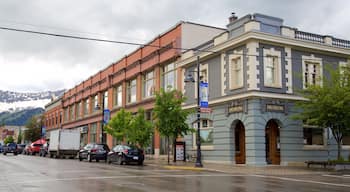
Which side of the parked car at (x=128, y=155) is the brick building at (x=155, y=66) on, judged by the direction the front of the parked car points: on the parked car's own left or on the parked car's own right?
on the parked car's own right

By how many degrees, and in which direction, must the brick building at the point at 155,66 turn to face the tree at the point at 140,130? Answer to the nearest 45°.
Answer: approximately 45° to its left

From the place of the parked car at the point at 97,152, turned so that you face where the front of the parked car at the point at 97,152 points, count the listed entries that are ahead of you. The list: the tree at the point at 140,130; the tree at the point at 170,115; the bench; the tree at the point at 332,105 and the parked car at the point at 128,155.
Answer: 0

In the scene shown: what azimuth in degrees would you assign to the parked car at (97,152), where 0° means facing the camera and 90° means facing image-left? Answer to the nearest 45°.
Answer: approximately 135°

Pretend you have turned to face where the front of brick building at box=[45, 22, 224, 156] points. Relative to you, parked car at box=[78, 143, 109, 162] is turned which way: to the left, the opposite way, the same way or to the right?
to the right

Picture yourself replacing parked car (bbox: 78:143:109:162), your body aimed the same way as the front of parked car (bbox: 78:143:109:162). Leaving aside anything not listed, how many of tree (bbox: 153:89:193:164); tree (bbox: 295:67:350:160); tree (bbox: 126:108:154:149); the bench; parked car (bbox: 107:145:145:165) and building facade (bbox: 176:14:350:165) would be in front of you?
0

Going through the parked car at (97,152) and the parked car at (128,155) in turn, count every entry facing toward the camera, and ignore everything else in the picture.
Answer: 0

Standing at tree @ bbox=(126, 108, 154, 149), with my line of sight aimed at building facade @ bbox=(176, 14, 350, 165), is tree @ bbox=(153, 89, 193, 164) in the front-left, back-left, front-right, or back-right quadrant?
front-right

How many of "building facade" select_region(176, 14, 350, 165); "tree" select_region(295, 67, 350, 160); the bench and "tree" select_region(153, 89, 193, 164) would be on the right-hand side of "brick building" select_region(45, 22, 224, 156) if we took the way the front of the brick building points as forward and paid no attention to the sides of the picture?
0

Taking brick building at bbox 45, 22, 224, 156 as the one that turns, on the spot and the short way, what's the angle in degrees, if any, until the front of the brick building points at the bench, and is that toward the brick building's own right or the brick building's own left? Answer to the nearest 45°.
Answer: approximately 90° to the brick building's own left

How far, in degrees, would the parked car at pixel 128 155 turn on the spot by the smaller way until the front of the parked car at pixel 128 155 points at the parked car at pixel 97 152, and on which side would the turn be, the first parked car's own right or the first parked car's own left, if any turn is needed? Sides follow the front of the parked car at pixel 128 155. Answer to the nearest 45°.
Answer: approximately 45° to the first parked car's own right

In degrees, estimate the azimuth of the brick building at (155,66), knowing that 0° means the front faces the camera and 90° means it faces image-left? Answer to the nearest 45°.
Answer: approximately 45°

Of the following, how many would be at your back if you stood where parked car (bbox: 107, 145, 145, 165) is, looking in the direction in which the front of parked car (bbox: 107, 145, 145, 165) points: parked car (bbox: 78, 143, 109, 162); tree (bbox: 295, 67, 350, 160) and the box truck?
1

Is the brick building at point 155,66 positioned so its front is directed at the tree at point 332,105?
no

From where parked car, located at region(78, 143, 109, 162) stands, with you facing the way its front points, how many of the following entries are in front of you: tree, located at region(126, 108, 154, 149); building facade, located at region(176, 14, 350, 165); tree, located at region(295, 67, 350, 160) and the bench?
0

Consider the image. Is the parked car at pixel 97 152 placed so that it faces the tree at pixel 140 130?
no

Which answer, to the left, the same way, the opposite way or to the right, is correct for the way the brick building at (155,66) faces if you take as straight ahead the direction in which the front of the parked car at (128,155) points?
to the left

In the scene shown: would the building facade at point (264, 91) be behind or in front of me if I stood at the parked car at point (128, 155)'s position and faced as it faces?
behind

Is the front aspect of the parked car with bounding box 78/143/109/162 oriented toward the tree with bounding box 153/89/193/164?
no

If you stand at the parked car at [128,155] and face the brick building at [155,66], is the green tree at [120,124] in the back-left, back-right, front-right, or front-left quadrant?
front-left
